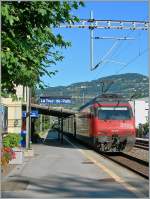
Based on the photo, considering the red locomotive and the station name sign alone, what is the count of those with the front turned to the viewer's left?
0

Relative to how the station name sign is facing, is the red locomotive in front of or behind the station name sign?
in front

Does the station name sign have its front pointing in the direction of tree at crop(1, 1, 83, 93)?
yes

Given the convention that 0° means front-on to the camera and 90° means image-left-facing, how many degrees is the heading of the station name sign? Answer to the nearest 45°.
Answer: approximately 0°

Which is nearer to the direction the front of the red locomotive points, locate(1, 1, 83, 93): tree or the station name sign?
the tree

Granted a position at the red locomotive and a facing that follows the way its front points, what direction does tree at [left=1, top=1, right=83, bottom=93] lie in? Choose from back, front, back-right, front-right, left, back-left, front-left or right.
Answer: front-right
